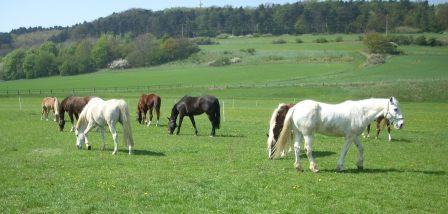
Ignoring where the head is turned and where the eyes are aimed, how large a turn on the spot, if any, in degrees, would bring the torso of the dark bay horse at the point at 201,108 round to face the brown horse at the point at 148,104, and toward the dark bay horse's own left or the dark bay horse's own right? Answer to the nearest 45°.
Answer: approximately 45° to the dark bay horse's own right

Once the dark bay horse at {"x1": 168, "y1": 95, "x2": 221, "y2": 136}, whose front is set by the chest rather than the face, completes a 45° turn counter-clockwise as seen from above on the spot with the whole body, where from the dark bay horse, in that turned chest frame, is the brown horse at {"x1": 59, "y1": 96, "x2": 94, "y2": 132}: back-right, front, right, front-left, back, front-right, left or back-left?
front-right

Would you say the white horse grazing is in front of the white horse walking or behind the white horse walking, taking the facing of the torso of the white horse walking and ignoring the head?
behind

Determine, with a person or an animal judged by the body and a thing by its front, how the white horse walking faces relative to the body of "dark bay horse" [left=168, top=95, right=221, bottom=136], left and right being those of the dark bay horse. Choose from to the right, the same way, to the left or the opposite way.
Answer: the opposite way

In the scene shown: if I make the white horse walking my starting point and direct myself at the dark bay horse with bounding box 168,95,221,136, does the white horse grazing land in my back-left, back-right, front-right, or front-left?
front-left

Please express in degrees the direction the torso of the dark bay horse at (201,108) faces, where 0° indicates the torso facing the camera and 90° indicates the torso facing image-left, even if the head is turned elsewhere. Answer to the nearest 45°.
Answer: approximately 90°

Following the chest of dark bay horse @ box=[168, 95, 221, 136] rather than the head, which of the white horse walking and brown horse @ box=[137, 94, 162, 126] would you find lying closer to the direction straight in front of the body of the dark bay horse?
the brown horse

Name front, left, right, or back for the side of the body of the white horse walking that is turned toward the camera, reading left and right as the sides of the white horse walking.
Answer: right

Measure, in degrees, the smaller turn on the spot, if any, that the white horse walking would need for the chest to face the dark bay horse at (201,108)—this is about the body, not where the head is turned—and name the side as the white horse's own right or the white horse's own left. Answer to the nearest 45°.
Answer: approximately 135° to the white horse's own left

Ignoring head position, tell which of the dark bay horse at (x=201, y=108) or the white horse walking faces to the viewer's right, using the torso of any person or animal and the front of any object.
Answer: the white horse walking

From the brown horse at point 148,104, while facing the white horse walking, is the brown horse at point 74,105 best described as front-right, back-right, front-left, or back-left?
front-right
